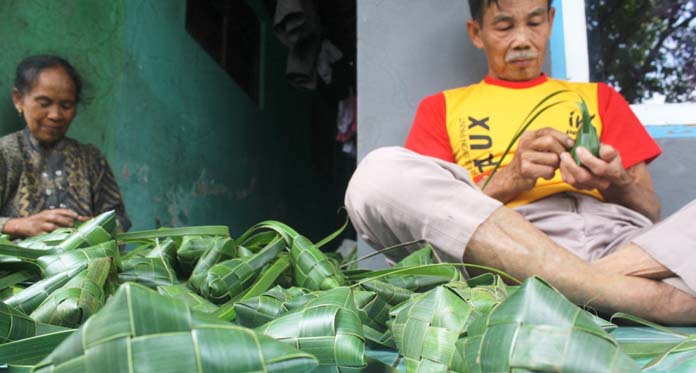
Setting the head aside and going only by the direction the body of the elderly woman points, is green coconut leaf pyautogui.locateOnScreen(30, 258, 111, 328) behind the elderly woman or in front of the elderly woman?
in front

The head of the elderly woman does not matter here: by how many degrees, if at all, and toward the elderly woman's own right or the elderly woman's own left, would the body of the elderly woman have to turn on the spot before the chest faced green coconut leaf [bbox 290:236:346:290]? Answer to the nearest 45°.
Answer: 0° — they already face it

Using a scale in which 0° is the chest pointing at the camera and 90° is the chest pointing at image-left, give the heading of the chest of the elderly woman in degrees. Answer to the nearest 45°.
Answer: approximately 0°

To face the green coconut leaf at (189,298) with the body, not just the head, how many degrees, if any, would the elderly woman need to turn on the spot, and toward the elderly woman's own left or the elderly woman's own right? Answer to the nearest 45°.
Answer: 0° — they already face it

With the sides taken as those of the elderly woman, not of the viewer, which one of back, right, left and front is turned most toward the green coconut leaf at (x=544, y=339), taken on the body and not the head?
front

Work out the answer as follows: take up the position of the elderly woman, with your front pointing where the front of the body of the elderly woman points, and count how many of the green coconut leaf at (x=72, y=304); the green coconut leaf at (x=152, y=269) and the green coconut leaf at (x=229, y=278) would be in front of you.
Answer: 3

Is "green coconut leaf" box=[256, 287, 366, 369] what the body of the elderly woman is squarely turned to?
yes

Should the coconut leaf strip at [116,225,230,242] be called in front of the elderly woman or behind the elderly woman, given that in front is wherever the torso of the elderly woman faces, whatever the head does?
in front

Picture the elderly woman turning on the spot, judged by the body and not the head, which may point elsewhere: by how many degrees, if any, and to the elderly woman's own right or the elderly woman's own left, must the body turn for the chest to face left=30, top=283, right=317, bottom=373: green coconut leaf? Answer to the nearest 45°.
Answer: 0° — they already face it
